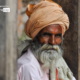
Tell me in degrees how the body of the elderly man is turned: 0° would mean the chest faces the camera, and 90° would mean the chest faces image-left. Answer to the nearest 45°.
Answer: approximately 315°
